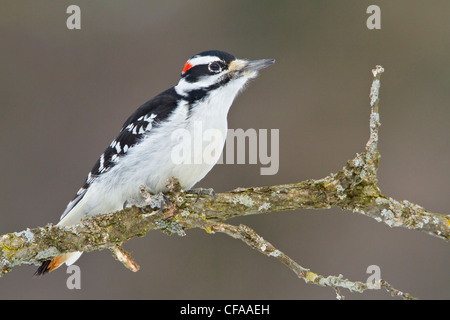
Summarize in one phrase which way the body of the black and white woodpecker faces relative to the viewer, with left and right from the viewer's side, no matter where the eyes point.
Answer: facing to the right of the viewer
